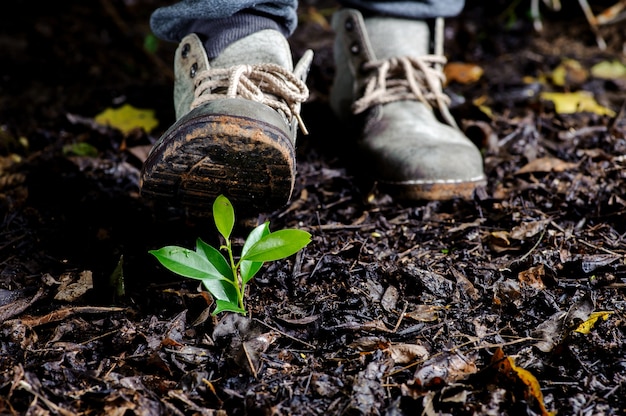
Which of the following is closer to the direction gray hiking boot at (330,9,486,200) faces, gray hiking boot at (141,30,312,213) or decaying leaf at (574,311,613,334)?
the decaying leaf

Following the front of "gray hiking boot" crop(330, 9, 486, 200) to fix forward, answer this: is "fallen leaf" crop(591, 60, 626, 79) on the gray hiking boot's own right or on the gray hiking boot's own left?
on the gray hiking boot's own left

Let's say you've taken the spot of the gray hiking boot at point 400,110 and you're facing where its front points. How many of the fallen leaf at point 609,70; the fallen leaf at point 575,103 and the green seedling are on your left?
2

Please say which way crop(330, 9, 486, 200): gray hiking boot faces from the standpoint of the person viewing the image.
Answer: facing the viewer and to the right of the viewer

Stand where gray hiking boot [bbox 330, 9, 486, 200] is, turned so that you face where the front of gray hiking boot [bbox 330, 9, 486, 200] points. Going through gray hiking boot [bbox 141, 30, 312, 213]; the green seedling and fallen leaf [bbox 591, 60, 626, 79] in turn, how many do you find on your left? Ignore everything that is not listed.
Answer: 1

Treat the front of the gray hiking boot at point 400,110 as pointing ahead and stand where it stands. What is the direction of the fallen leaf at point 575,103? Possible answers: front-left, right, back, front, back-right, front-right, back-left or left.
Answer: left

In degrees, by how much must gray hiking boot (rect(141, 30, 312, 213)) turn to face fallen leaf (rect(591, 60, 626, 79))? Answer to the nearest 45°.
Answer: approximately 135° to its left

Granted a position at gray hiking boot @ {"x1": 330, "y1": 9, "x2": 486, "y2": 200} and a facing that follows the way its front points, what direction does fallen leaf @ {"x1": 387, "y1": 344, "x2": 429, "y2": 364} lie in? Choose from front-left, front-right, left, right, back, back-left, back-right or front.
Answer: front-right

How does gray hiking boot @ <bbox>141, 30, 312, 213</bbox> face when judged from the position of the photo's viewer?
facing the viewer

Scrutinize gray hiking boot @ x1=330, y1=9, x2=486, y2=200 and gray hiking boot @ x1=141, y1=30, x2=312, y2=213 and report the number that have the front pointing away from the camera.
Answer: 0
